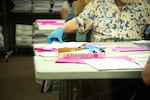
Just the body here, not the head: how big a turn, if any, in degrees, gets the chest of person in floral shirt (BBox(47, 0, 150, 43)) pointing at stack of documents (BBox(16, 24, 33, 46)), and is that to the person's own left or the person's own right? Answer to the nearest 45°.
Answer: approximately 135° to the person's own right

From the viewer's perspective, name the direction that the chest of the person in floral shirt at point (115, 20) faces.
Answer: toward the camera

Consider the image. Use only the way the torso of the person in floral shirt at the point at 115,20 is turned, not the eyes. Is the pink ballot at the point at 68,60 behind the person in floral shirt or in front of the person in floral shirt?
in front

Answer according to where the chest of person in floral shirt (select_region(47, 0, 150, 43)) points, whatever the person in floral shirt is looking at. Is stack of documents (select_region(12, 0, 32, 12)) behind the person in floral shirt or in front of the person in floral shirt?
behind

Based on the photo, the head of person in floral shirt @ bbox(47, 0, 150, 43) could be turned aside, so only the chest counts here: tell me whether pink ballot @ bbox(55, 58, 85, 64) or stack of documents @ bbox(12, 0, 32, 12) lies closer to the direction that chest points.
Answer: the pink ballot

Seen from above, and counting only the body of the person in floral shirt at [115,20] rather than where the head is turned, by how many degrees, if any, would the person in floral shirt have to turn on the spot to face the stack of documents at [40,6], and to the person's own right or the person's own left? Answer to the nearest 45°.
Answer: approximately 135° to the person's own right
